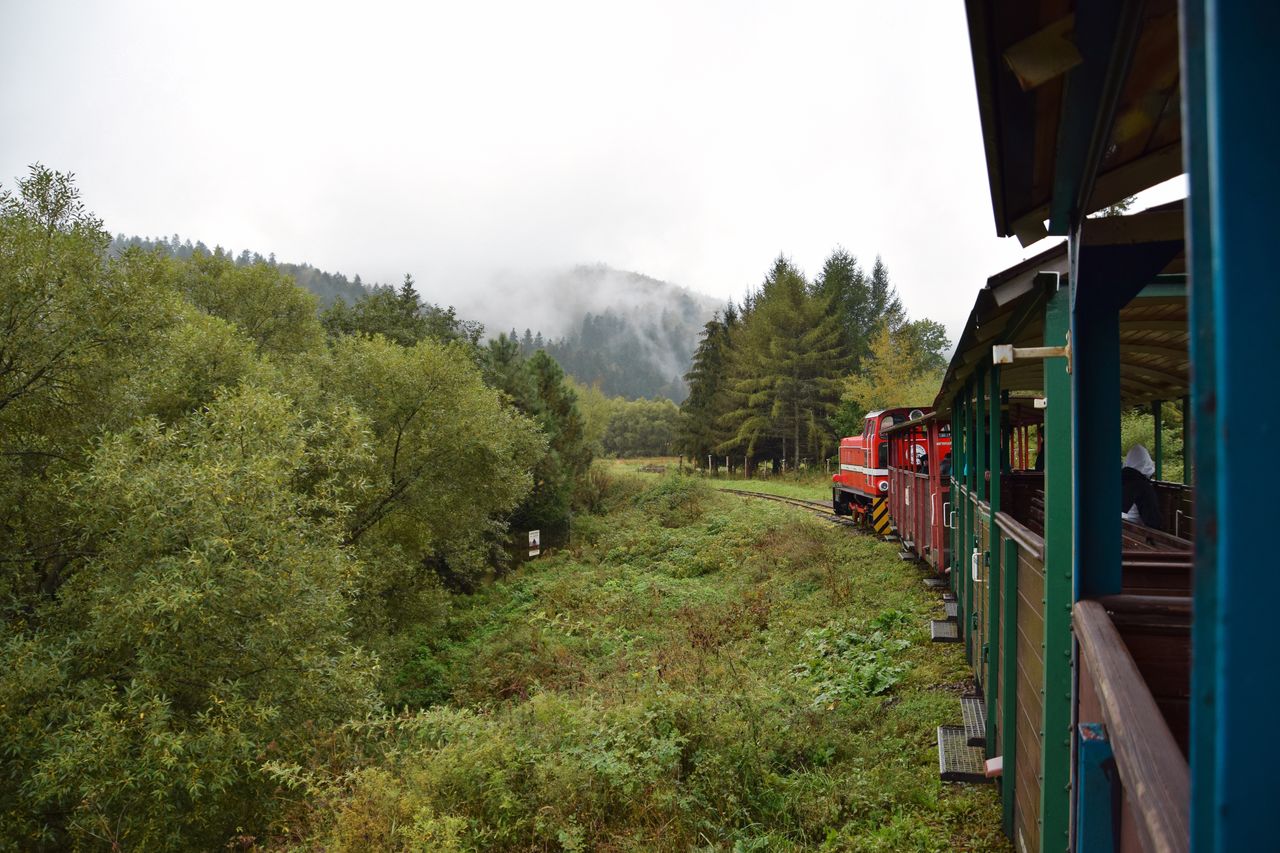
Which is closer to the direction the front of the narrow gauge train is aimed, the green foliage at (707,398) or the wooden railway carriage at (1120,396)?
the green foliage

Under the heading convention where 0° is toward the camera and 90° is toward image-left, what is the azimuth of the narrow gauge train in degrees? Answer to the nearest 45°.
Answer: approximately 135°

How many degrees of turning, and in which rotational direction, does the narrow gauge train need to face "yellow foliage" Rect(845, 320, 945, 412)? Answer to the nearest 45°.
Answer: approximately 45° to its right
